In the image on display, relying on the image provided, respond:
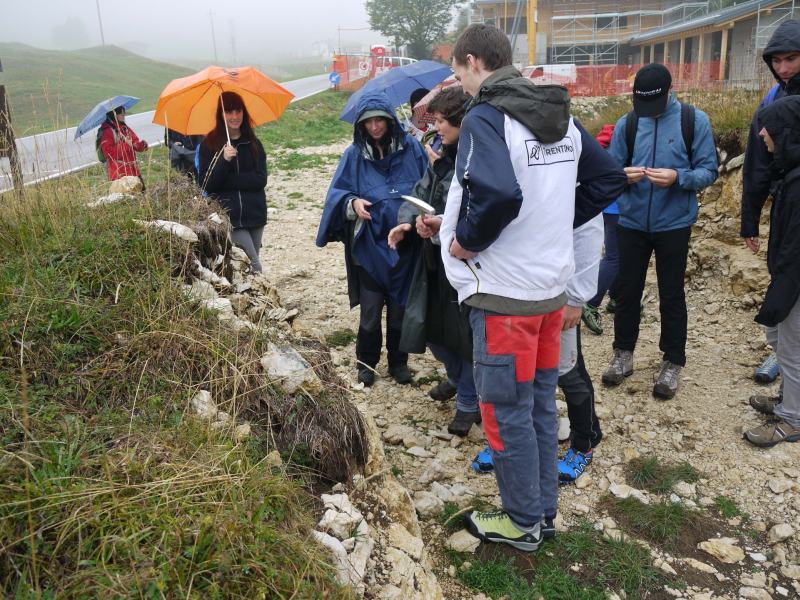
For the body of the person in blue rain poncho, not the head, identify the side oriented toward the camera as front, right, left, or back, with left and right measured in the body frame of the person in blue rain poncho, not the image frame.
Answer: front

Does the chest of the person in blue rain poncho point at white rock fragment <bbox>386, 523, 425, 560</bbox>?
yes

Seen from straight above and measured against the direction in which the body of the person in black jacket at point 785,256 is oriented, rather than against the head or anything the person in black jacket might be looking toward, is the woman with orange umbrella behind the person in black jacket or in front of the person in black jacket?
in front

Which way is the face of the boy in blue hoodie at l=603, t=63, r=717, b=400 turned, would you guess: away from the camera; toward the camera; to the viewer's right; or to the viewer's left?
toward the camera

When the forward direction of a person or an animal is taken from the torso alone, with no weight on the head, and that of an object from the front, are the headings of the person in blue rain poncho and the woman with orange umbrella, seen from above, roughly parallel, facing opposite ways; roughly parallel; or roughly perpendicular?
roughly parallel

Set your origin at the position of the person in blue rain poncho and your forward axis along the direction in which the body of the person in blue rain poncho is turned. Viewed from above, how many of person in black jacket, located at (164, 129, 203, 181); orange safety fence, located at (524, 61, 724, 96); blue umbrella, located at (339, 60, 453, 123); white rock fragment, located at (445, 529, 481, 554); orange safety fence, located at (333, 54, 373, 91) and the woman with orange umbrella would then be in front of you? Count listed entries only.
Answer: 1

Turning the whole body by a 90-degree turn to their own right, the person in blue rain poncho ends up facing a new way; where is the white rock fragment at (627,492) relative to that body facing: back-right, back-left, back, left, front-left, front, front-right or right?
back-left

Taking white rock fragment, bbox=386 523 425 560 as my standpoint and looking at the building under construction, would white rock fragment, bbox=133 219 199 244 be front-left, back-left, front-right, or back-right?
front-left

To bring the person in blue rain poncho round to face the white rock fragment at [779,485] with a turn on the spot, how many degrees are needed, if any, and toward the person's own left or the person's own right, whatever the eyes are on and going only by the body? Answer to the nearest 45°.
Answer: approximately 45° to the person's own left

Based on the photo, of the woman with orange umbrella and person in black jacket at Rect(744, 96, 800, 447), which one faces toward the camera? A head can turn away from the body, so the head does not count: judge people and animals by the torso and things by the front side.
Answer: the woman with orange umbrella

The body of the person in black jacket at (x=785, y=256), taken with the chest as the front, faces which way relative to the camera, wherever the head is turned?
to the viewer's left

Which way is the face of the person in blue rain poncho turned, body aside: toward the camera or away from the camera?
toward the camera

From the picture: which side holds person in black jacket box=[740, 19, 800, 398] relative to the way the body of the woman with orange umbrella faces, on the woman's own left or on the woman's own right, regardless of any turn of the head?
on the woman's own left

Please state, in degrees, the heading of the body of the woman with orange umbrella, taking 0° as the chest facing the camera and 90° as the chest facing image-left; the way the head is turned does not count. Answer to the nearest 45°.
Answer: approximately 0°

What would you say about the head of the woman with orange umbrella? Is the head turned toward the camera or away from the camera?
toward the camera

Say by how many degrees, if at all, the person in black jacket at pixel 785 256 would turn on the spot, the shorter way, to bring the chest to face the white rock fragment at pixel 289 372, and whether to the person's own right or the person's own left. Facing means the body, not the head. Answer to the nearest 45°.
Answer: approximately 45° to the person's own left
